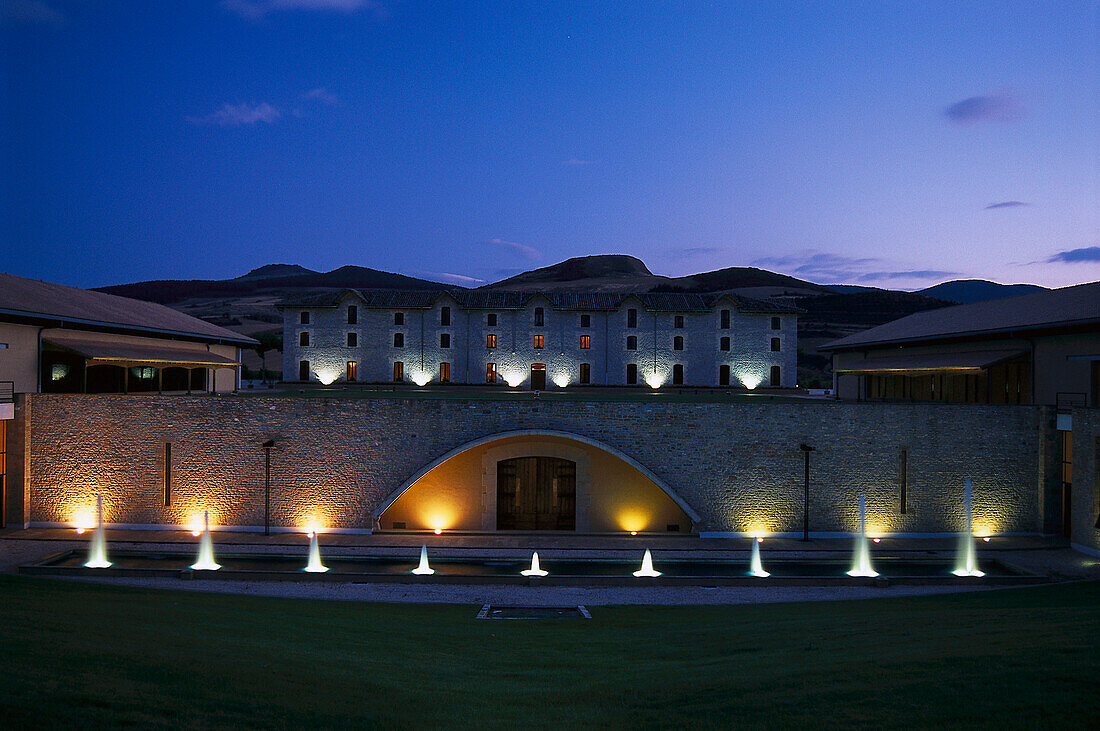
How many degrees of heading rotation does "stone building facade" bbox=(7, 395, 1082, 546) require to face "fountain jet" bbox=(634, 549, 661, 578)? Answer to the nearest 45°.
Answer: approximately 45° to its left

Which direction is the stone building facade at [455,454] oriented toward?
toward the camera

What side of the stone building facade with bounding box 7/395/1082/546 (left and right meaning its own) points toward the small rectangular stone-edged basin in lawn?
front

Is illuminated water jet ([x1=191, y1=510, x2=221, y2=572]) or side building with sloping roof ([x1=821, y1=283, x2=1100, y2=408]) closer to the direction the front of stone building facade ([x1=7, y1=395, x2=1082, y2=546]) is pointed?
the illuminated water jet

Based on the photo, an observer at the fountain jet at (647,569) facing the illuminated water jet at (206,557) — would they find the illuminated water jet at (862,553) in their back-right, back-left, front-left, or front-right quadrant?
back-right

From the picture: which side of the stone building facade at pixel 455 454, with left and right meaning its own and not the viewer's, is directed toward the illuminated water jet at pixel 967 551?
left

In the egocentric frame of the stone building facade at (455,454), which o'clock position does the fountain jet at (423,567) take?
The fountain jet is roughly at 12 o'clock from the stone building facade.

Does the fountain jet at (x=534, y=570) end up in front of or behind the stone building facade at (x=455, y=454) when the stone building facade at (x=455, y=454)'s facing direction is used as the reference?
in front

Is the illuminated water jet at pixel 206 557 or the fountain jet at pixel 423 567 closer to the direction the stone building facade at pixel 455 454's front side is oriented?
the fountain jet
